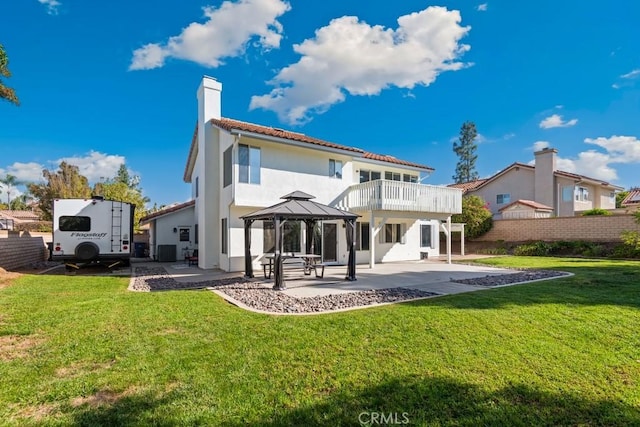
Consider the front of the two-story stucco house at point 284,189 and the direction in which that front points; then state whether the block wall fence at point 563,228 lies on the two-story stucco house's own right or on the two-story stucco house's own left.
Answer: on the two-story stucco house's own right

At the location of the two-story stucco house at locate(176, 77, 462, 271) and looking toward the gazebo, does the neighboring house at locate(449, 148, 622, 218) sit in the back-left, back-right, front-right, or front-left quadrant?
back-left

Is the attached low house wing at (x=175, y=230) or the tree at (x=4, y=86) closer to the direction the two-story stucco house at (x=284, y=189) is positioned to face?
the attached low house wing

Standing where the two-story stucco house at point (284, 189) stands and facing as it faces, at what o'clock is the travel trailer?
The travel trailer is roughly at 10 o'clock from the two-story stucco house.

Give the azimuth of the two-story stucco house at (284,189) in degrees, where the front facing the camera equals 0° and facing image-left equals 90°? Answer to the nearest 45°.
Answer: approximately 135°
